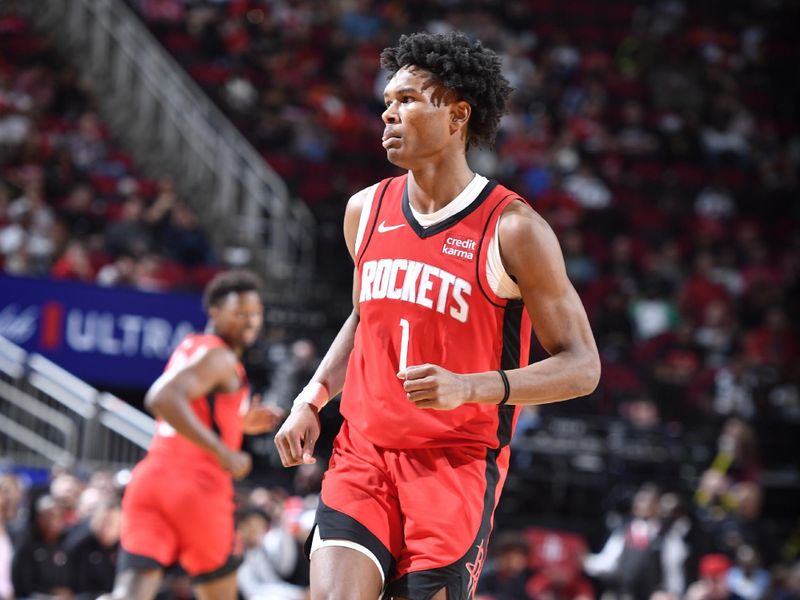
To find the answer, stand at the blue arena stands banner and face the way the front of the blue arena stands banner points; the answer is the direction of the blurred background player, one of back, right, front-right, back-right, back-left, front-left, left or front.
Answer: front

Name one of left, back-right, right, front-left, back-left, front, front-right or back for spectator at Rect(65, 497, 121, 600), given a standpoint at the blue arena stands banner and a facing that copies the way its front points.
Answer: front

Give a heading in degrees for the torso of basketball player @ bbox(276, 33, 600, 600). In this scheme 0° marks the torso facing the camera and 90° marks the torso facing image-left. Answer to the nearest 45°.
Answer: approximately 45°

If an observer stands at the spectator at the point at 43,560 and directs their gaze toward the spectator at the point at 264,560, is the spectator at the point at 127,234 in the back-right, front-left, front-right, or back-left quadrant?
front-left

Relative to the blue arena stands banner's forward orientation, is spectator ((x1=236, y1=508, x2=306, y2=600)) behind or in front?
in front

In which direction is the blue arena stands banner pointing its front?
toward the camera

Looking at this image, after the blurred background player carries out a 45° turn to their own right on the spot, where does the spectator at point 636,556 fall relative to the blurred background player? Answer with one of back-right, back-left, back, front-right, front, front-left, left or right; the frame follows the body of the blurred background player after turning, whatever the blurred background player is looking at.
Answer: front-left

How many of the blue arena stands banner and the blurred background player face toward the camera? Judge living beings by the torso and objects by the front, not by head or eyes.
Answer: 1

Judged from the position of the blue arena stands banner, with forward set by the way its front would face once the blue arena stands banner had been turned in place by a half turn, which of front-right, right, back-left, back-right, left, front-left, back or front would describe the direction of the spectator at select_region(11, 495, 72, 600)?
back
